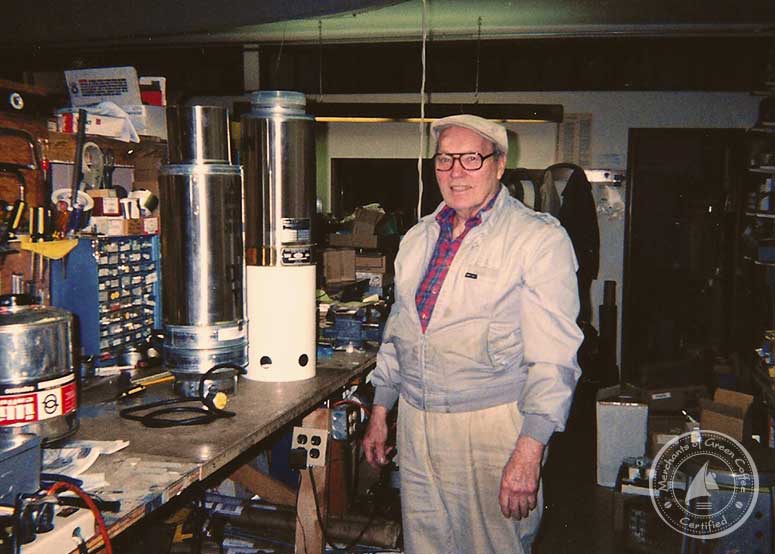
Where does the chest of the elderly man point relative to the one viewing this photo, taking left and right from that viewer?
facing the viewer and to the left of the viewer

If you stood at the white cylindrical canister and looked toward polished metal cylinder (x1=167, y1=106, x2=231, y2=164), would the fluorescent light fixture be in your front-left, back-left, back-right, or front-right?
back-right

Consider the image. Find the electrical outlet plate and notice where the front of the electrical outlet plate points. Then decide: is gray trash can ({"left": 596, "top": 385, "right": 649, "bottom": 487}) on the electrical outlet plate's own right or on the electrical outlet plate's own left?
on the electrical outlet plate's own left

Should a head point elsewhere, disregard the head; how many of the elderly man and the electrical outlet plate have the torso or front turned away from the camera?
0

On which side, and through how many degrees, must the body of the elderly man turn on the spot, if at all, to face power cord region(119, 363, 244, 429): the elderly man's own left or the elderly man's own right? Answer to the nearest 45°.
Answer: approximately 45° to the elderly man's own right

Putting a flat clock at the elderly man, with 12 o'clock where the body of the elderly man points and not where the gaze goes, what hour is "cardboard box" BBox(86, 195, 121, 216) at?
The cardboard box is roughly at 2 o'clock from the elderly man.

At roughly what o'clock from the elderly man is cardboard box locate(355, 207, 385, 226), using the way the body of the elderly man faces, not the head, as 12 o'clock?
The cardboard box is roughly at 4 o'clock from the elderly man.

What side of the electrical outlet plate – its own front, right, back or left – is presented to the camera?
front

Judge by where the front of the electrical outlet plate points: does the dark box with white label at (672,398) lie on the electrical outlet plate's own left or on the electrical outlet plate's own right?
on the electrical outlet plate's own left

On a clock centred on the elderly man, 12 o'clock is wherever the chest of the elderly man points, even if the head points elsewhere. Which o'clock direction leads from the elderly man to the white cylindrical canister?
The white cylindrical canister is roughly at 2 o'clock from the elderly man.
